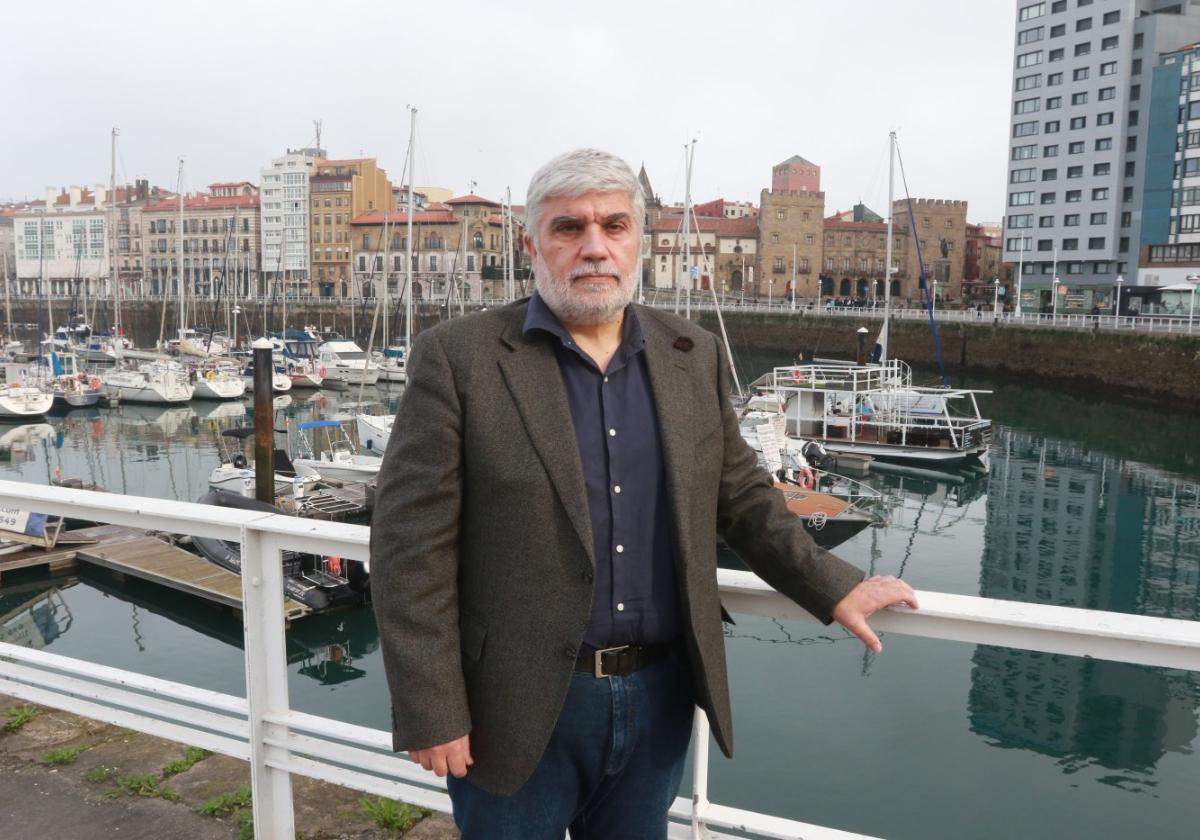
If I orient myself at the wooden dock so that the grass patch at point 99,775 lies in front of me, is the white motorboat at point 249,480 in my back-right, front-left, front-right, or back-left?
back-left

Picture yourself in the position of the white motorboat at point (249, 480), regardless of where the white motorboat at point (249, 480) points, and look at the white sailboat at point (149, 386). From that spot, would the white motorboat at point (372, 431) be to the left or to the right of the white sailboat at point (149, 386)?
right

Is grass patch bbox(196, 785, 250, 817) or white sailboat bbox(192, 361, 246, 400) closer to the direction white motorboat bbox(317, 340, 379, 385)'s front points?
the grass patch

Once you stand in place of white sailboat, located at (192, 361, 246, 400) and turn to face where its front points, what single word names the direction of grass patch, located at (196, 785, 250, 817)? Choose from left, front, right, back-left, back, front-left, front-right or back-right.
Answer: back

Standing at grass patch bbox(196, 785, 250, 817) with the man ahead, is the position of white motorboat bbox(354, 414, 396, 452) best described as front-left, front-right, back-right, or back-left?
back-left
